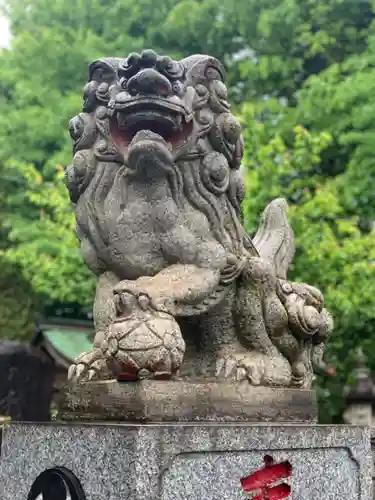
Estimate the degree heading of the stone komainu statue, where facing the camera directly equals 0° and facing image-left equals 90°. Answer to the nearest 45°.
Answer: approximately 45°
